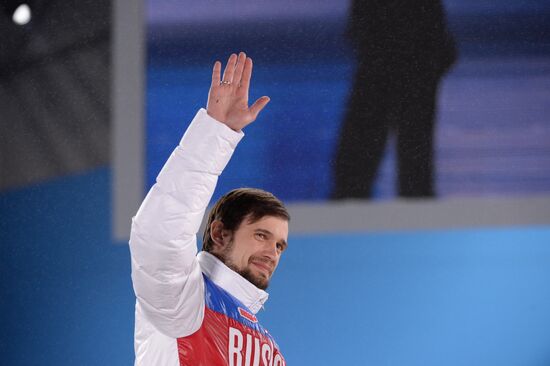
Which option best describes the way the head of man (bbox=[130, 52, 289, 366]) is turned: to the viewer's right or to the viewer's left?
to the viewer's right

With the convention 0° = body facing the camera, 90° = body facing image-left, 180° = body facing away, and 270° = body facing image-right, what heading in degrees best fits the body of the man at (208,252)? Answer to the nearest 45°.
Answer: approximately 315°

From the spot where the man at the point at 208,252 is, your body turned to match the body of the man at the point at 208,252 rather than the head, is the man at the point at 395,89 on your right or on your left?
on your left
